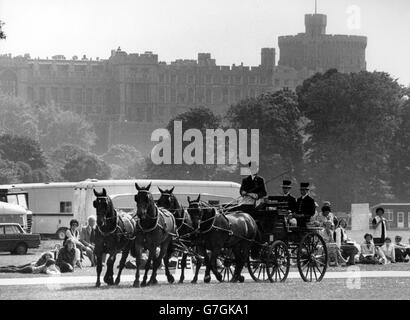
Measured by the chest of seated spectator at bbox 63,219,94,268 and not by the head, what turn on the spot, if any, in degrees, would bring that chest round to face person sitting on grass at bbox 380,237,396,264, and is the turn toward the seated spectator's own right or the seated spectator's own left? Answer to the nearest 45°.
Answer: approximately 45° to the seated spectator's own left

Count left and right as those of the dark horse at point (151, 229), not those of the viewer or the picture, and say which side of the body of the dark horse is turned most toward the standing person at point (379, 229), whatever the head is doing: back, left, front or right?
back

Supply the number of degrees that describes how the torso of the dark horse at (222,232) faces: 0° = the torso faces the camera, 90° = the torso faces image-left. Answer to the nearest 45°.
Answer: approximately 45°

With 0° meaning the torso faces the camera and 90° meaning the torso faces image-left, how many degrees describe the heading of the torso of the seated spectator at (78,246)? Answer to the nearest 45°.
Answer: approximately 315°

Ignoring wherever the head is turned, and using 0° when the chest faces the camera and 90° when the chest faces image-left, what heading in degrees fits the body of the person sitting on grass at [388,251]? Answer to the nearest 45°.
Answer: approximately 0°
